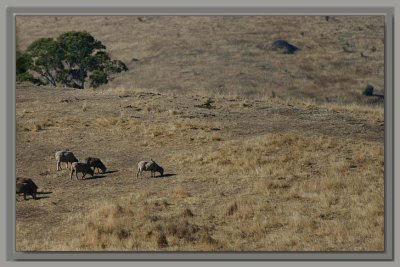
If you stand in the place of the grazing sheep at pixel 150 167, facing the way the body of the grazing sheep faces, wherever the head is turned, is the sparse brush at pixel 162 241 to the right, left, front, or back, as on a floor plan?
right

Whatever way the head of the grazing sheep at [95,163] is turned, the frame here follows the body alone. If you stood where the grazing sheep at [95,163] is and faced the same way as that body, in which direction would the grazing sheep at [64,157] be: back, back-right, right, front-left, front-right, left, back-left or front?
back-left

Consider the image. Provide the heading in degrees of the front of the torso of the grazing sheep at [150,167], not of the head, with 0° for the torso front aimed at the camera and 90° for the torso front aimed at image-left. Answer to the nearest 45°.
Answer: approximately 270°

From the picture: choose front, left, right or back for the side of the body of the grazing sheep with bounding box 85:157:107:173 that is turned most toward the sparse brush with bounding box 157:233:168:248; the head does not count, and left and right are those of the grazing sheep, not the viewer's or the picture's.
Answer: right

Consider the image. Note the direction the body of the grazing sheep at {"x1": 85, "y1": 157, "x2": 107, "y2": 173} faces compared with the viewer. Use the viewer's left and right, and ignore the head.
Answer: facing to the right of the viewer
